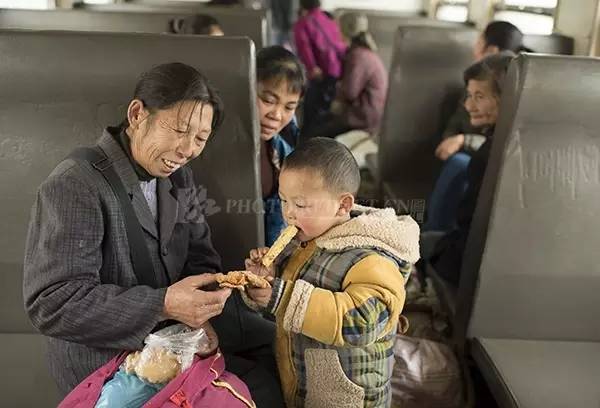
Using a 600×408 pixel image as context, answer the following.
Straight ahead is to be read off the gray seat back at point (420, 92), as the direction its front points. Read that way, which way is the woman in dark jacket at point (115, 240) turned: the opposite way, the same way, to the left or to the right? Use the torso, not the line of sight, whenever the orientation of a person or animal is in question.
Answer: to the left

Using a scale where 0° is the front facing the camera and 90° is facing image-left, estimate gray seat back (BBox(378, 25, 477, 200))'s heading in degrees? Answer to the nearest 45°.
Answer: approximately 0°

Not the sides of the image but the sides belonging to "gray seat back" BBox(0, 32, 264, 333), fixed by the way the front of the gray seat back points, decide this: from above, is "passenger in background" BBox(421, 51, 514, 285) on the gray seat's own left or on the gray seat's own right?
on the gray seat's own left

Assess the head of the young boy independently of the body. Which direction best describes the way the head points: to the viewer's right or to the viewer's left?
to the viewer's left

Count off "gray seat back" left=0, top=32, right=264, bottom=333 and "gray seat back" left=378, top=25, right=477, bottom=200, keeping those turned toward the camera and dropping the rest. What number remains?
2

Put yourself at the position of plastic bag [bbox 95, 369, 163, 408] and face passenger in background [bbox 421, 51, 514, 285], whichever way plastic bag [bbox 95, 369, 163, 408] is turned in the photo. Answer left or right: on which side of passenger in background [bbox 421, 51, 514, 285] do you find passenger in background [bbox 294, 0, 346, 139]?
left

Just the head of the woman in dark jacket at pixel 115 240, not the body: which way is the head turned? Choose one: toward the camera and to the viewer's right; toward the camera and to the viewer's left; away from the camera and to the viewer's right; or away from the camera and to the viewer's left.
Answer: toward the camera and to the viewer's right

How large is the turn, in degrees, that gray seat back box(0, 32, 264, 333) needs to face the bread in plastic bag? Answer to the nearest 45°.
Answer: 0° — it already faces it
